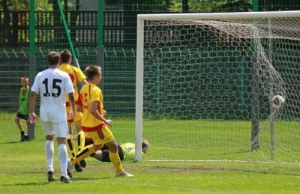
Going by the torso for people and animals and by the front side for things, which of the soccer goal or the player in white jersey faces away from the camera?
the player in white jersey

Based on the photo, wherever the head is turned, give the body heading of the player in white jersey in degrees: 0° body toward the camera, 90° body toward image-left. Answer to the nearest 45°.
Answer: approximately 180°

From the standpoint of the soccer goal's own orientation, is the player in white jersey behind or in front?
in front

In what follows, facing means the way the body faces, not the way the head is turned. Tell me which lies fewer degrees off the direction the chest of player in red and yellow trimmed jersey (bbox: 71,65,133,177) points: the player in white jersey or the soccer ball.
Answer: the soccer ball

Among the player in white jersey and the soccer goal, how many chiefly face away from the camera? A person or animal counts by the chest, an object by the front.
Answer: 1

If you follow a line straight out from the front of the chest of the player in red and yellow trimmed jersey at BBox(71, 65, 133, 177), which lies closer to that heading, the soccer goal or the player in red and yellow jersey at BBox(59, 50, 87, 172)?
the soccer goal

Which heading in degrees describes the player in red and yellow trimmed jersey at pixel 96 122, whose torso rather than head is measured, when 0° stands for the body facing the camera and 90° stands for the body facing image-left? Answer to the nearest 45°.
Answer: approximately 225°

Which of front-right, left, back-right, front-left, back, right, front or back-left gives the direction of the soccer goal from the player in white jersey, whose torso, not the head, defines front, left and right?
front-right

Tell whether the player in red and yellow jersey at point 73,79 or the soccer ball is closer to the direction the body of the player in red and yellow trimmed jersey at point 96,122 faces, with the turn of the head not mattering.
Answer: the soccer ball

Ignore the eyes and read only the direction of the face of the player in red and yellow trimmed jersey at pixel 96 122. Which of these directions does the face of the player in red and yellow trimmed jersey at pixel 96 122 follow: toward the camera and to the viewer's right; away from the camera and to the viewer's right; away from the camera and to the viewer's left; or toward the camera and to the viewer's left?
away from the camera and to the viewer's right

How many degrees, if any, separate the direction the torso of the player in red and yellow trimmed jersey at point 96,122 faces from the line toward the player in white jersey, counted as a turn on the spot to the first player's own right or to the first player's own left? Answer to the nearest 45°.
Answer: approximately 180°
